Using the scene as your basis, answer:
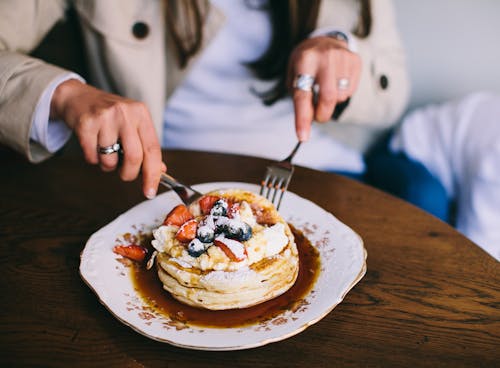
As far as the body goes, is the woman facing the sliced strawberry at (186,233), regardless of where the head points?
yes

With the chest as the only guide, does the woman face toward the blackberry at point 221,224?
yes

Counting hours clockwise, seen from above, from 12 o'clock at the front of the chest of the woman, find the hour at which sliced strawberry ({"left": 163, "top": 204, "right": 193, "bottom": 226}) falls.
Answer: The sliced strawberry is roughly at 12 o'clock from the woman.

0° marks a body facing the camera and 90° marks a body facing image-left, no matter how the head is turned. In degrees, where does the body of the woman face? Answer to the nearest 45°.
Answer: approximately 0°

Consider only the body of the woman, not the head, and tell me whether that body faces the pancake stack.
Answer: yes

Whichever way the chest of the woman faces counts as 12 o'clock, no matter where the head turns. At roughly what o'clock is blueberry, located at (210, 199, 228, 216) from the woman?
The blueberry is roughly at 12 o'clock from the woman.

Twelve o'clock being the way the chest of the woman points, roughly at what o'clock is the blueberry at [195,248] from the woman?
The blueberry is roughly at 12 o'clock from the woman.
